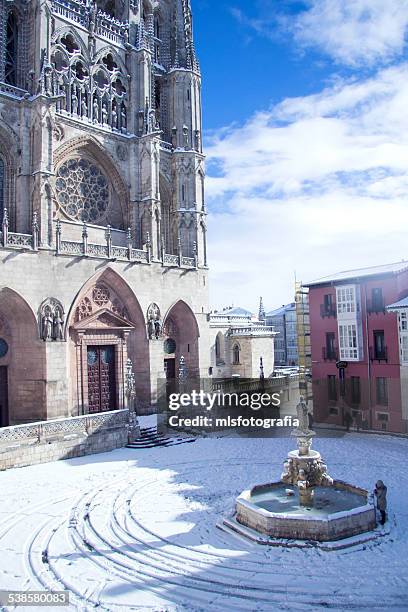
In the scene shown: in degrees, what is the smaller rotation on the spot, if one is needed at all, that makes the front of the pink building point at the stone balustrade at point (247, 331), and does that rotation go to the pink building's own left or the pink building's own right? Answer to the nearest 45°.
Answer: approximately 90° to the pink building's own right

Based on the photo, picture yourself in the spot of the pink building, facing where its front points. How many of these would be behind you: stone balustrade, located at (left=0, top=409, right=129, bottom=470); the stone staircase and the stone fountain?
0

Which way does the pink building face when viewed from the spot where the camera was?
facing the viewer and to the left of the viewer

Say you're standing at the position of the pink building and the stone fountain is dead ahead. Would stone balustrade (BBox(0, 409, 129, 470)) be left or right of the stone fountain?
right

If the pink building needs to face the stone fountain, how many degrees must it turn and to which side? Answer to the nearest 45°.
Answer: approximately 45° to its left

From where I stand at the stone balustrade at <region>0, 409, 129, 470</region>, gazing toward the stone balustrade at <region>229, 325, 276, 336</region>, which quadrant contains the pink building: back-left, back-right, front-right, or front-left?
front-right

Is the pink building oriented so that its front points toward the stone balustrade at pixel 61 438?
yes

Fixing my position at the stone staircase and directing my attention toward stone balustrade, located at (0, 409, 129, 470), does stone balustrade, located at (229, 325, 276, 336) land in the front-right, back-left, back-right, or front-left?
back-right

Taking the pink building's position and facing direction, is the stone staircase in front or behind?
in front
